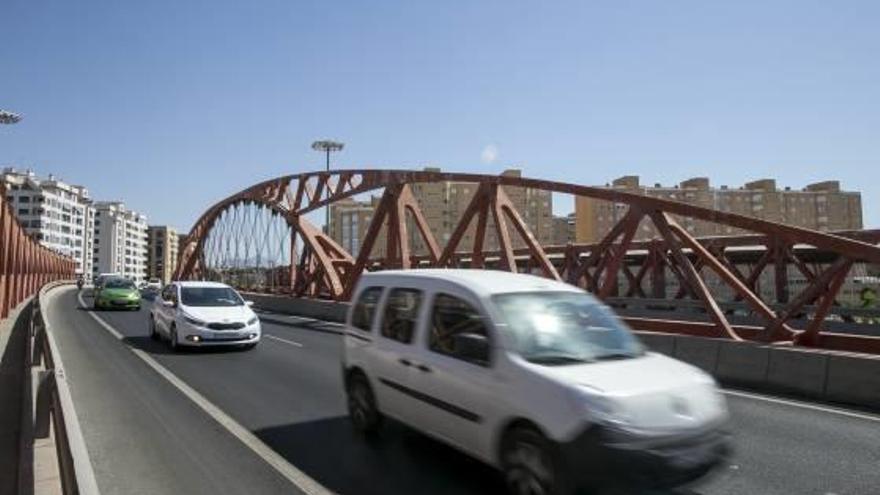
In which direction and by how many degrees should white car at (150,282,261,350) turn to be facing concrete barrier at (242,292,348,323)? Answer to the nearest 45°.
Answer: approximately 135° to its left

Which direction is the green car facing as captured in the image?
toward the camera

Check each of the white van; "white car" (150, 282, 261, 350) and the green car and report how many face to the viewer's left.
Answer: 0

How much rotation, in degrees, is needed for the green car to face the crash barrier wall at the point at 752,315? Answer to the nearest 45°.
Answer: approximately 45° to its left

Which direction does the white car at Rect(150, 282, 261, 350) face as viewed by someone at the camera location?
facing the viewer and to the right of the viewer

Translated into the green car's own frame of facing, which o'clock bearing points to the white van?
The white van is roughly at 12 o'clock from the green car.

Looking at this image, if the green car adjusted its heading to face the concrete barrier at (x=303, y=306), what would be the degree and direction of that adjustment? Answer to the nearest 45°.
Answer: approximately 45° to its left

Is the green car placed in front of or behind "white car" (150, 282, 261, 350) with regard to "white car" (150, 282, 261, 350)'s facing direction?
behind

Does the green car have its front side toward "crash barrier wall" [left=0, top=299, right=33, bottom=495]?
yes

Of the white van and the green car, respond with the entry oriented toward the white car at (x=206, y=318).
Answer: the green car
